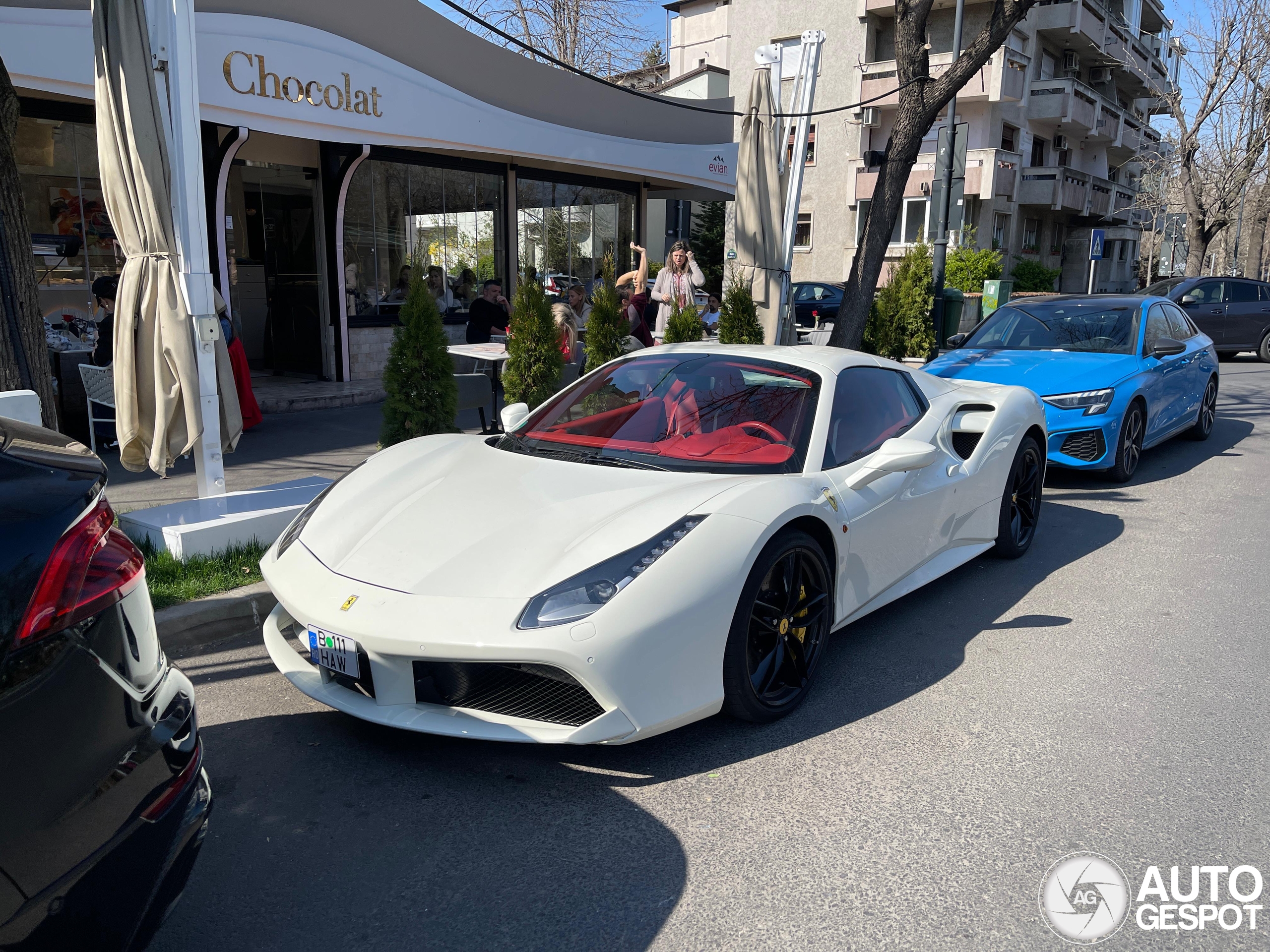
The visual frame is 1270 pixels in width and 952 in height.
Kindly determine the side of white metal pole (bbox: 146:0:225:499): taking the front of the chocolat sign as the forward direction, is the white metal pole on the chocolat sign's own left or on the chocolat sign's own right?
on the chocolat sign's own right

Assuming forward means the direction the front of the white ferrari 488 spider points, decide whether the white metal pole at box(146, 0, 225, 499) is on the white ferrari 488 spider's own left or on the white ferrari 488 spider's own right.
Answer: on the white ferrari 488 spider's own right

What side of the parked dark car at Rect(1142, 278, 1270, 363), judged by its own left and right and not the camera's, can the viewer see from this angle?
left

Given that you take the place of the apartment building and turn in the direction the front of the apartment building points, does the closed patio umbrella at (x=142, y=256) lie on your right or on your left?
on your right

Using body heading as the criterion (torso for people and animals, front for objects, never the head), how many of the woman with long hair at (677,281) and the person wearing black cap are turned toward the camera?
1

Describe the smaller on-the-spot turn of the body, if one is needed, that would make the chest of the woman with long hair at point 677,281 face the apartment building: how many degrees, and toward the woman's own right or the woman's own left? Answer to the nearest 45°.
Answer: approximately 180°

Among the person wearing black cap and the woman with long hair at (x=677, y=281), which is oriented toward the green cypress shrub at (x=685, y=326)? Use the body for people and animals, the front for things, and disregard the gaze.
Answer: the woman with long hair

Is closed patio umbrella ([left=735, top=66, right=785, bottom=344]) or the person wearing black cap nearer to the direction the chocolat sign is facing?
the closed patio umbrella

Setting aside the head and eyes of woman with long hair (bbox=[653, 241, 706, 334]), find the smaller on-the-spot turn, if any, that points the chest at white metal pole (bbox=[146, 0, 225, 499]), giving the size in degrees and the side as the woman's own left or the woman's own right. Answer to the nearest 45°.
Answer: approximately 45° to the woman's own right

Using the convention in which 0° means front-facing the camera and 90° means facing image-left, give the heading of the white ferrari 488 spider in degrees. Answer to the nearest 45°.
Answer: approximately 45°
